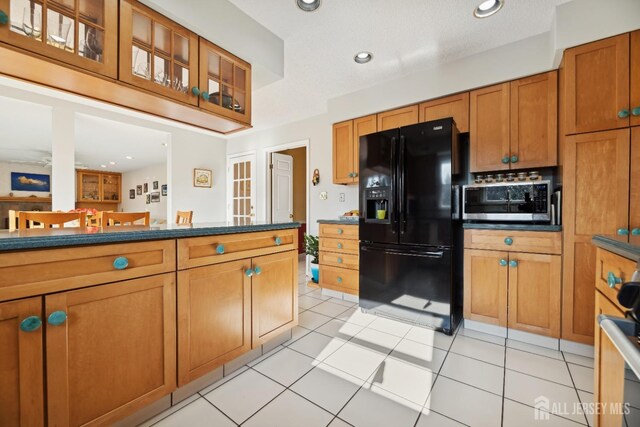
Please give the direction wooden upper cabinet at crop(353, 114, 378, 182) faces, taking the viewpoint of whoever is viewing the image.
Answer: facing the viewer and to the left of the viewer

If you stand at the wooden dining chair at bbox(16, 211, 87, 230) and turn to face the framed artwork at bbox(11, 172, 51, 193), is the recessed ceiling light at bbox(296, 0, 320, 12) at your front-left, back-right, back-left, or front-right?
back-right

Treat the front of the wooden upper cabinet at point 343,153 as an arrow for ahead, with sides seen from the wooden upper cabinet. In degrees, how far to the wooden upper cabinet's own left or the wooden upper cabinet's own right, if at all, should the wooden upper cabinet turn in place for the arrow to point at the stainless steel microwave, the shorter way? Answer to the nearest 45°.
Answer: approximately 90° to the wooden upper cabinet's own left

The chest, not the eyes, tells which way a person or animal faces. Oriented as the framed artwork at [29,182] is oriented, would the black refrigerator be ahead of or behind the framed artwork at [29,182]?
ahead

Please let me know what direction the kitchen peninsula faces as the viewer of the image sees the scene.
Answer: facing the viewer and to the right of the viewer

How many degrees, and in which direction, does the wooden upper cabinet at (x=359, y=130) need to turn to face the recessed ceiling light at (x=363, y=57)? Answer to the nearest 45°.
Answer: approximately 45° to its left

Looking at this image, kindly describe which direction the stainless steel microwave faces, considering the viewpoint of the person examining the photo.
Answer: facing the viewer

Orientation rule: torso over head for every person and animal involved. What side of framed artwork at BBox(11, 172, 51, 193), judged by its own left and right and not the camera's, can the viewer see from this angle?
front

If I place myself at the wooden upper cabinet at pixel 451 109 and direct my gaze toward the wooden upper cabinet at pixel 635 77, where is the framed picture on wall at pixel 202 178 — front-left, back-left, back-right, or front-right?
back-right

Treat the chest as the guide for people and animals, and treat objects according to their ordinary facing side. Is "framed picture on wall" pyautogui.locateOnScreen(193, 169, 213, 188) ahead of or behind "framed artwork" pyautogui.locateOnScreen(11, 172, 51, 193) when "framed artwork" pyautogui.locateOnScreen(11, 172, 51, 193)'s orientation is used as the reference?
ahead

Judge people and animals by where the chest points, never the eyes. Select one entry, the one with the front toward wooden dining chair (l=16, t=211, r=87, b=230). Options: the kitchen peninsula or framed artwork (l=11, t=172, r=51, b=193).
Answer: the framed artwork
